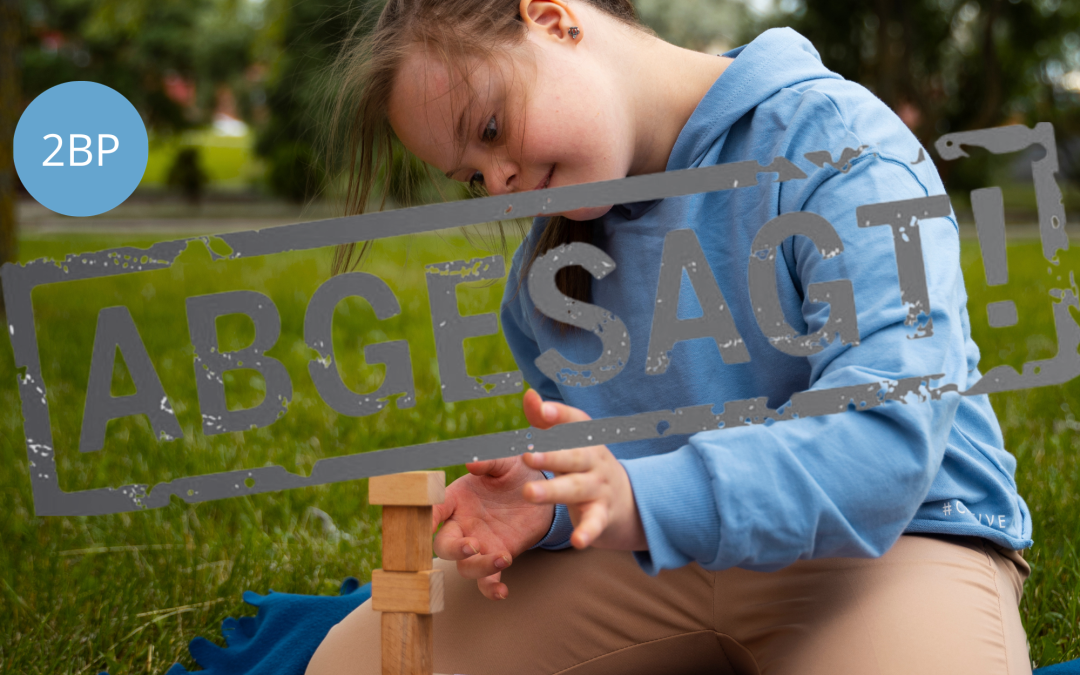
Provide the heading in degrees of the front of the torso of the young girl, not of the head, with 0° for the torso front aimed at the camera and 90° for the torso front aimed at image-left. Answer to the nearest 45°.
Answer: approximately 45°

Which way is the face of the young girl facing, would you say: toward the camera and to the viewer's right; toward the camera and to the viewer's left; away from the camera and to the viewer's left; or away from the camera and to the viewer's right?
toward the camera and to the viewer's left

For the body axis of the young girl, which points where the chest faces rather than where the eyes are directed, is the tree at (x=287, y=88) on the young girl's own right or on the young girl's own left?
on the young girl's own right
